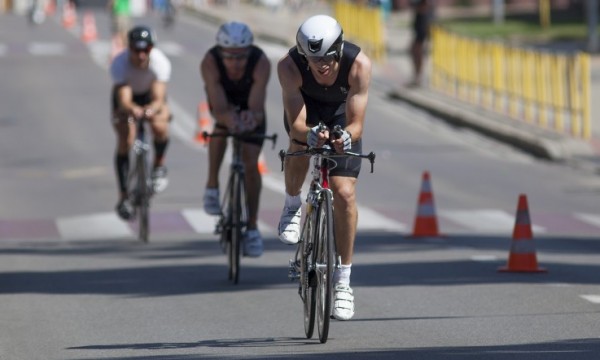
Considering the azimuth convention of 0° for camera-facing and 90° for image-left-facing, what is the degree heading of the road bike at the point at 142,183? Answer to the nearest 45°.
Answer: approximately 0°

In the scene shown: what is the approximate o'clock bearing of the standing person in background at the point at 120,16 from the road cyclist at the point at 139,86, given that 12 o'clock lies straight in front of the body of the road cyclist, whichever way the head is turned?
The standing person in background is roughly at 6 o'clock from the road cyclist.

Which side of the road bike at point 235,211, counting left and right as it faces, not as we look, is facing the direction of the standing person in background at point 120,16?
back

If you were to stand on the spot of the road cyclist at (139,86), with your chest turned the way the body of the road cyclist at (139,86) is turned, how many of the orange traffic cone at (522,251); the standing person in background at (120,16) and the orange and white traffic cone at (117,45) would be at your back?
2

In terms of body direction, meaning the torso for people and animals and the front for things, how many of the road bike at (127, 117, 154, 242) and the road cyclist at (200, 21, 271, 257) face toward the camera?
2

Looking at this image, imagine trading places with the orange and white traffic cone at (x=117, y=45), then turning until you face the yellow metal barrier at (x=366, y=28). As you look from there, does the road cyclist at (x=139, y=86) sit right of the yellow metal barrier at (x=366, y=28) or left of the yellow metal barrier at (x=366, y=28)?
right
